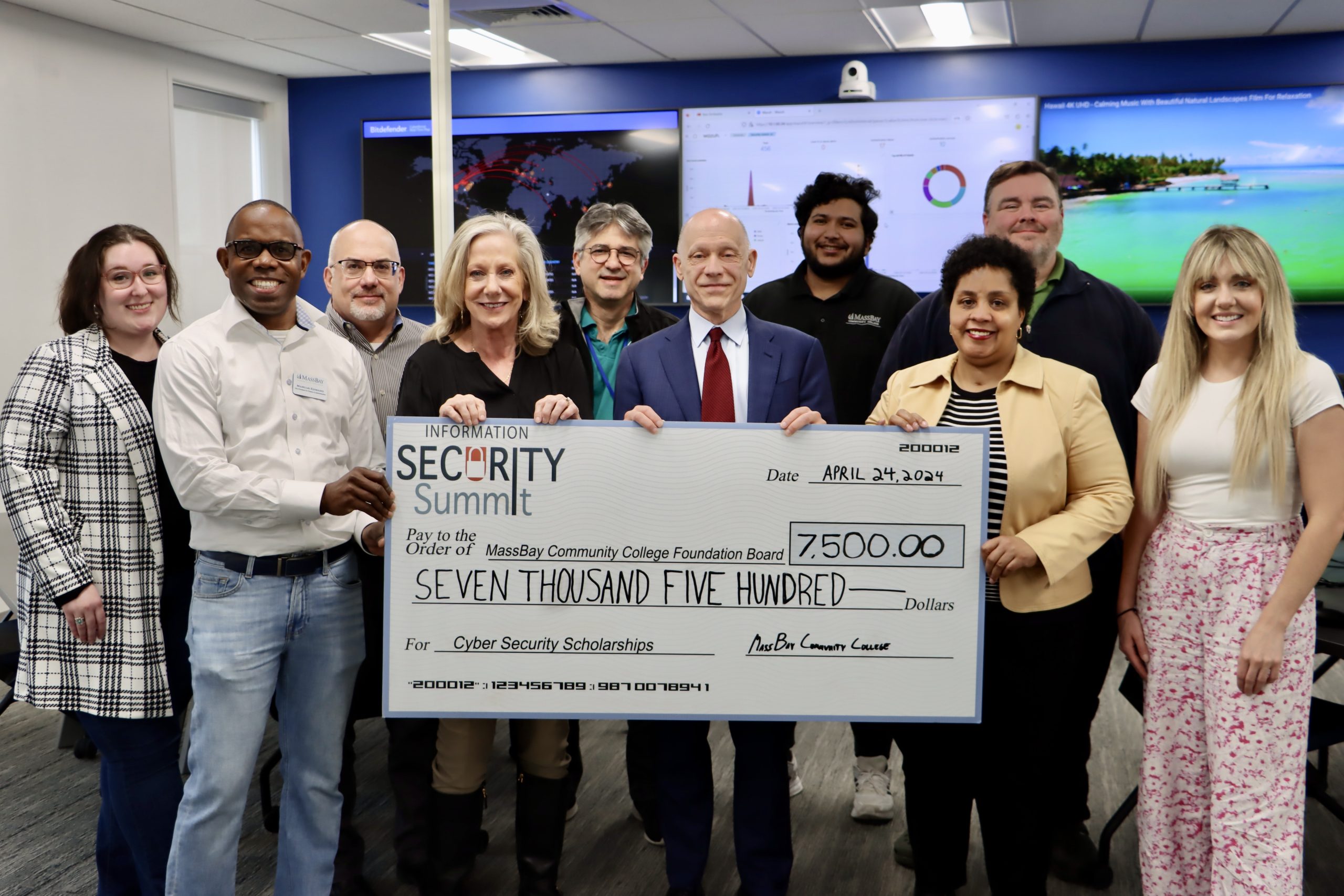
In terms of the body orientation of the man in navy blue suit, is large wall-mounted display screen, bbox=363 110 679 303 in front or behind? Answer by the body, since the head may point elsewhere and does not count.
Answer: behind

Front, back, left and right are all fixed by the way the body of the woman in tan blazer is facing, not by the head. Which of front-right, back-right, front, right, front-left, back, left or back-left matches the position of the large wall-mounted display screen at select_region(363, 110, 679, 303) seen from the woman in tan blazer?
back-right

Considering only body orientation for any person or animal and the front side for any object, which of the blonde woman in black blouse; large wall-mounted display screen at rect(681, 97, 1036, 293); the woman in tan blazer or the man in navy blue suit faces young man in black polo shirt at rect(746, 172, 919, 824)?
the large wall-mounted display screen

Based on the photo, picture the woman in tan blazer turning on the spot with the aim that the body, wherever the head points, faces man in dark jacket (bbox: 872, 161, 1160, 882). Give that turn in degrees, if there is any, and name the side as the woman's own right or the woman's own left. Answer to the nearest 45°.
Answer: approximately 180°

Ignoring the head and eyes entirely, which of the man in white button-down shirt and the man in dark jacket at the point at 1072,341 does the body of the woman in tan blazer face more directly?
the man in white button-down shirt

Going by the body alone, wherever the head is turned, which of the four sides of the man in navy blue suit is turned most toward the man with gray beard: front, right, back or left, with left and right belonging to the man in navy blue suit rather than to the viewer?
right

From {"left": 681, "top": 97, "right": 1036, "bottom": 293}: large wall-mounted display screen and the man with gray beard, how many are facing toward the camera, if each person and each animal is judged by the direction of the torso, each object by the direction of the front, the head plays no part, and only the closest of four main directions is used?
2

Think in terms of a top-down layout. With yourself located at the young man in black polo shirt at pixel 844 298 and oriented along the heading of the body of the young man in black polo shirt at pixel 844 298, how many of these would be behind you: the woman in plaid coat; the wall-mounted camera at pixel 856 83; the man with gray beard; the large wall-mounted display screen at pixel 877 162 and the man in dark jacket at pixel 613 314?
2
